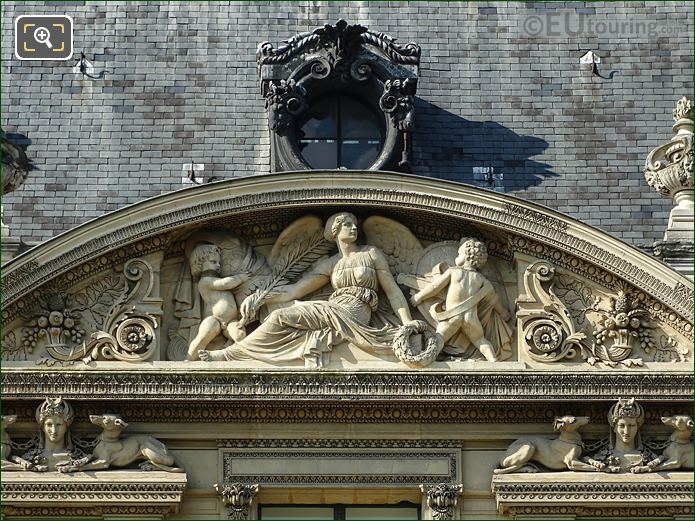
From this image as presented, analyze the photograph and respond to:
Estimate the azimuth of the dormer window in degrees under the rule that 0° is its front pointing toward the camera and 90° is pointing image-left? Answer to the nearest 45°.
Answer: approximately 0°

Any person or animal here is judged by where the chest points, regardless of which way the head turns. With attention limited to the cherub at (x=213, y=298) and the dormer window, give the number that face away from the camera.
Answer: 0

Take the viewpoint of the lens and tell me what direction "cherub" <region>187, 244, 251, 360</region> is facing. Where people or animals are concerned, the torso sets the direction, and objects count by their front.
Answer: facing the viewer and to the right of the viewer

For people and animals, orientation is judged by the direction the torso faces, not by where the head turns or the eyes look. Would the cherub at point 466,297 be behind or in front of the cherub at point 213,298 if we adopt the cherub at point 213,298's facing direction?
in front
